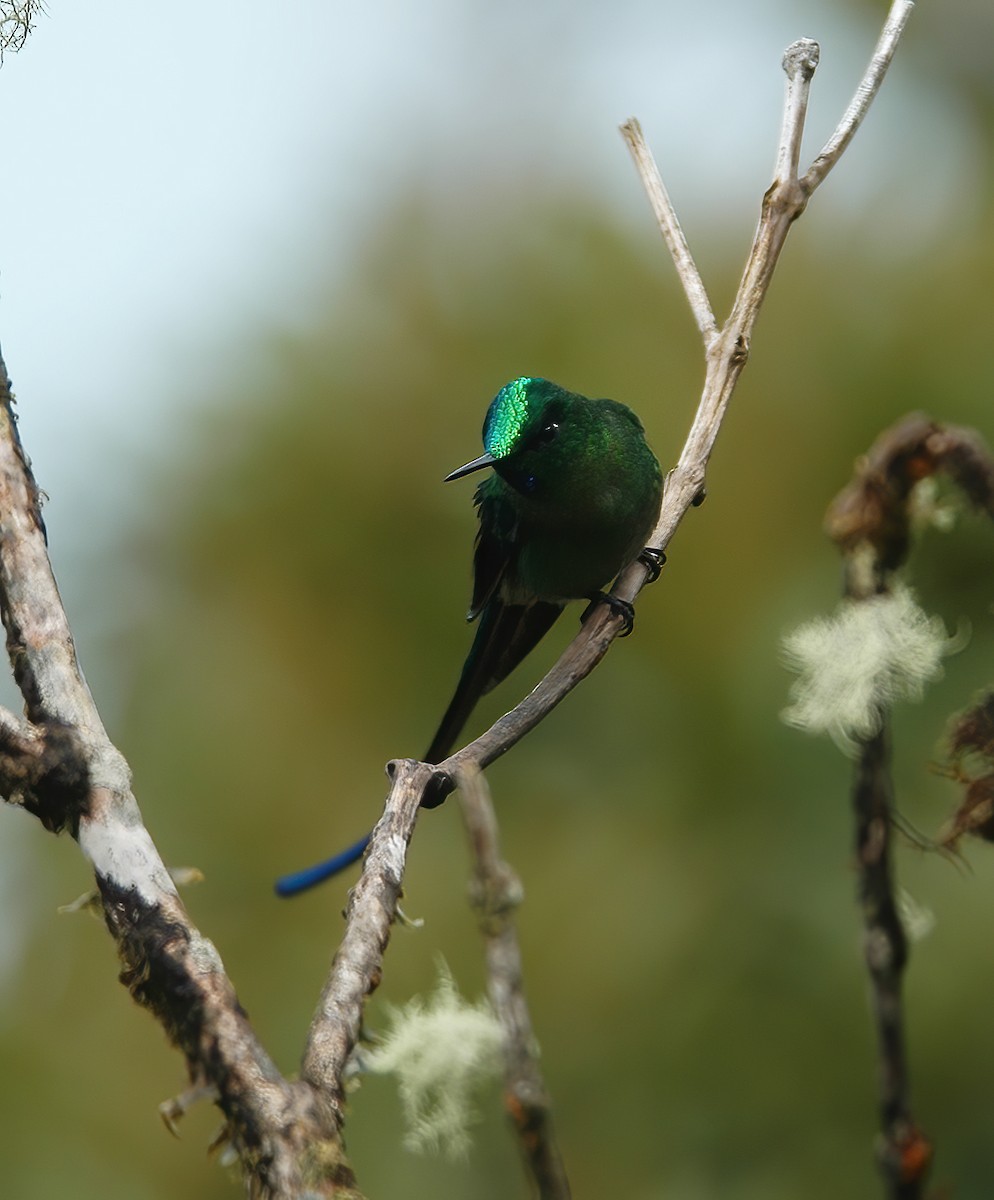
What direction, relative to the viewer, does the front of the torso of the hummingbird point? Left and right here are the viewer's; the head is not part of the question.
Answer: facing the viewer and to the right of the viewer
